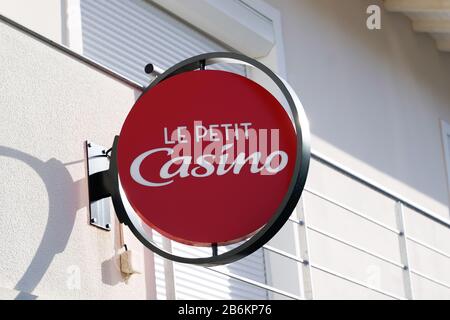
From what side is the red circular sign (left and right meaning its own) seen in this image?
front

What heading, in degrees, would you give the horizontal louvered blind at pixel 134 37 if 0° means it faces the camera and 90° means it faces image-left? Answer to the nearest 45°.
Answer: approximately 315°

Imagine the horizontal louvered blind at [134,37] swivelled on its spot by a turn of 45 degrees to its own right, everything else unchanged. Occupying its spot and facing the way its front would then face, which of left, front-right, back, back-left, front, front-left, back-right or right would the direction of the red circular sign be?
front
